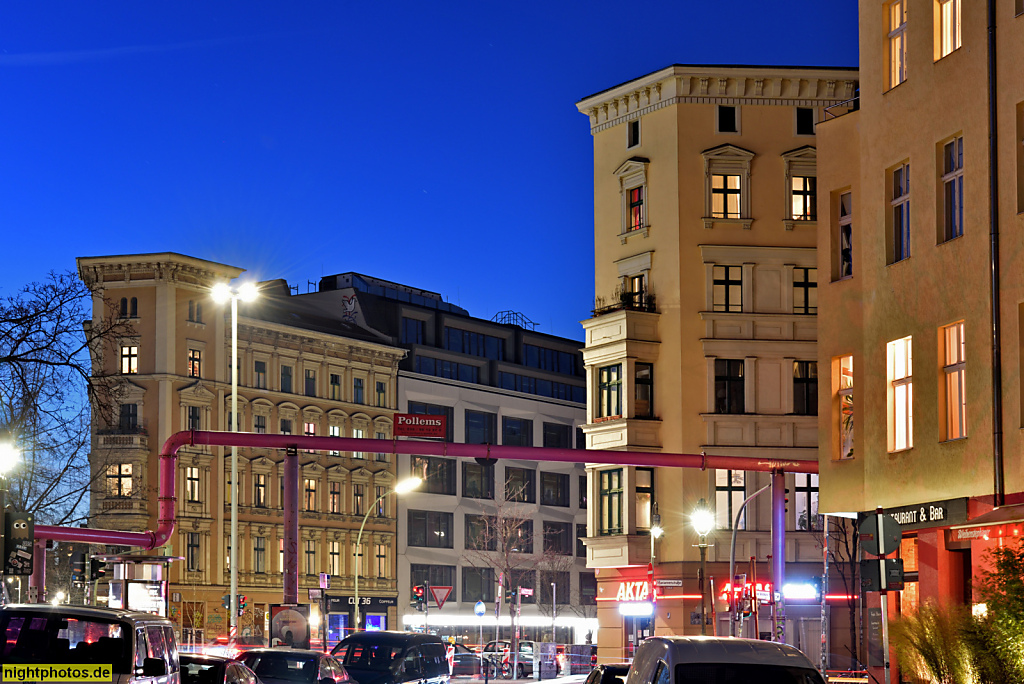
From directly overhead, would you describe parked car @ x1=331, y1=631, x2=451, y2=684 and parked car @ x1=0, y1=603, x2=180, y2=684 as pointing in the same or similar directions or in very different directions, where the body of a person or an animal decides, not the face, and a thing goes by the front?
same or similar directions

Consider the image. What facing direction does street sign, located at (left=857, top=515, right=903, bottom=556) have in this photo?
away from the camera

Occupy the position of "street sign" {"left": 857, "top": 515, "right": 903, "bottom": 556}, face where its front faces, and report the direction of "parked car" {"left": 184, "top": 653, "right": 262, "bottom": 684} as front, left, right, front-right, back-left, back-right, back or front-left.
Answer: left

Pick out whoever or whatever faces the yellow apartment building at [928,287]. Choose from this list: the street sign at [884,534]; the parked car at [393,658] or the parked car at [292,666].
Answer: the street sign

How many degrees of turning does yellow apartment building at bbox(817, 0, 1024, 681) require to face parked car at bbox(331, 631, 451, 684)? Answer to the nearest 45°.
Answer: approximately 45° to its right

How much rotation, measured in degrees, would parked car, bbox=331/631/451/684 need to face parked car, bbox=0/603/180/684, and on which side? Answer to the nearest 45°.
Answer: approximately 45° to its left

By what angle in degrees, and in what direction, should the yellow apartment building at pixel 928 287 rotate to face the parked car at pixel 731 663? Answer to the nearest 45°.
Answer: approximately 45° to its left

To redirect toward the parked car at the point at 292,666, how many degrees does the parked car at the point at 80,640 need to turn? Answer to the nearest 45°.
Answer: approximately 135° to its right
